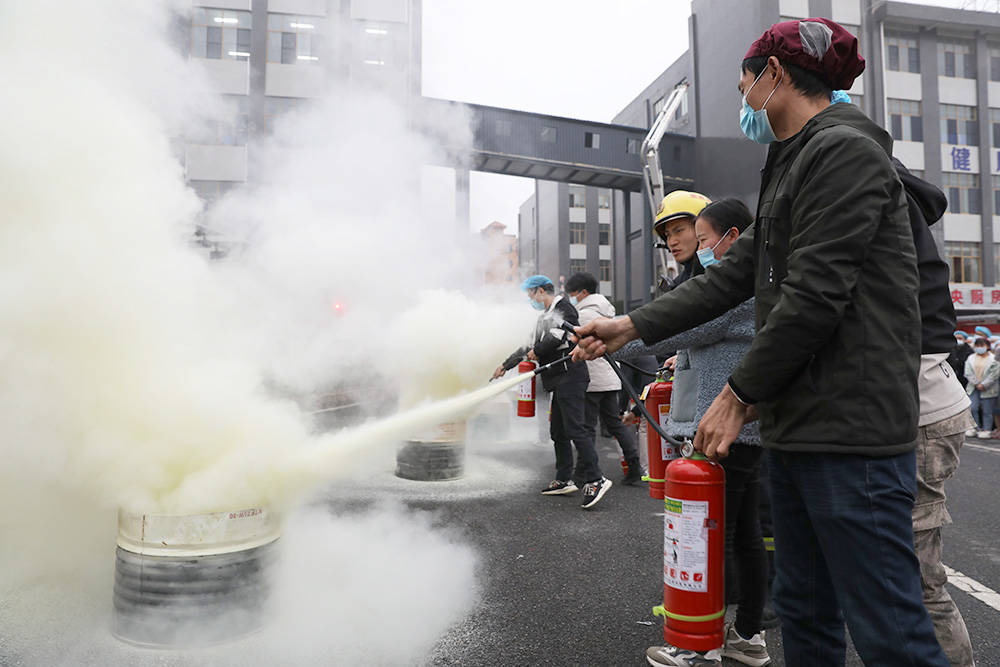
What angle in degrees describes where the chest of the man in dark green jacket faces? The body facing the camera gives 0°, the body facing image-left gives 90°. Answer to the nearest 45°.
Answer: approximately 90°

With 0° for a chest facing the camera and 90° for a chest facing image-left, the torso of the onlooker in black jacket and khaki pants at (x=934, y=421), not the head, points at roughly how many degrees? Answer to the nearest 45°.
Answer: approximately 90°

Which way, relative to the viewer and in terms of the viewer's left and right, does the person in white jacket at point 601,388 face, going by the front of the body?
facing to the left of the viewer

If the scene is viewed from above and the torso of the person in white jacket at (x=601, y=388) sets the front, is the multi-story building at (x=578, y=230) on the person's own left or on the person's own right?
on the person's own right

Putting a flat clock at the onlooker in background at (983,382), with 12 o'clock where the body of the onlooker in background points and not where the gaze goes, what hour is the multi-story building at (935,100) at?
The multi-story building is roughly at 6 o'clock from the onlooker in background.

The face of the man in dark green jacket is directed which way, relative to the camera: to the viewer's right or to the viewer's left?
to the viewer's left

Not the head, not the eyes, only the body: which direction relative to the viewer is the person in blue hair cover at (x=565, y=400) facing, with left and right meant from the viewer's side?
facing to the left of the viewer

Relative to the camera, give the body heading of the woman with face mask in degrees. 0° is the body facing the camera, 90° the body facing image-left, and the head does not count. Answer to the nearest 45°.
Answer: approximately 90°

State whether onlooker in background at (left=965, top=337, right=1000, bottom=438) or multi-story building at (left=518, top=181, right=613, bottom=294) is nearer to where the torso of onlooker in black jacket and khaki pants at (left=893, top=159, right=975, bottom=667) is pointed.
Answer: the multi-story building
